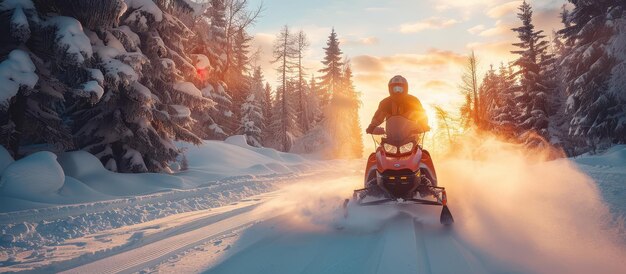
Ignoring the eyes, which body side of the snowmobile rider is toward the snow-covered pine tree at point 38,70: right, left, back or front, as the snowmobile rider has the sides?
right

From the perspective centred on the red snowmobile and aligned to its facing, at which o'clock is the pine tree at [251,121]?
The pine tree is roughly at 5 o'clock from the red snowmobile.

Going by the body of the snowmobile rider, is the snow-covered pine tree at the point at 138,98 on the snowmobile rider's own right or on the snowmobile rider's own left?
on the snowmobile rider's own right

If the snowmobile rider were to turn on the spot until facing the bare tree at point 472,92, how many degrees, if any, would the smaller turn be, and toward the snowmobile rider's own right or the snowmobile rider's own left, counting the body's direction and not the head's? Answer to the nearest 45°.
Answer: approximately 180°

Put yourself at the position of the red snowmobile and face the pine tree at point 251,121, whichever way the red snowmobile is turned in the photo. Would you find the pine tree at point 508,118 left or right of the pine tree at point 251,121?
right

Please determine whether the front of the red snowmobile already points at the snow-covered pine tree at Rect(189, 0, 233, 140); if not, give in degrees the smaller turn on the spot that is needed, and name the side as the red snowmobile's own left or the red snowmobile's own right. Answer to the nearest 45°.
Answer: approximately 135° to the red snowmobile's own right

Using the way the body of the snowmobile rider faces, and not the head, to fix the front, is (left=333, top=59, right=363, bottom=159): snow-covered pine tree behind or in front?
behind

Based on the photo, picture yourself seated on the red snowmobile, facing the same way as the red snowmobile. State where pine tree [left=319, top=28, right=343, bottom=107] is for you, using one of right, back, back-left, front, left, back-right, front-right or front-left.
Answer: back

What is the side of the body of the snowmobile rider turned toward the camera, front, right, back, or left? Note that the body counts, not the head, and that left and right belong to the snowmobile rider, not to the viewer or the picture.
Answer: front

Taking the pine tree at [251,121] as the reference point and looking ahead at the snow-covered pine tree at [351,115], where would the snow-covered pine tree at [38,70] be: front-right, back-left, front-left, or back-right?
back-right

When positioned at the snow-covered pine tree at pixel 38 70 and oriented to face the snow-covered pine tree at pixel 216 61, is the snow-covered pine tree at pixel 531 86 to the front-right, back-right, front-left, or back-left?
front-right

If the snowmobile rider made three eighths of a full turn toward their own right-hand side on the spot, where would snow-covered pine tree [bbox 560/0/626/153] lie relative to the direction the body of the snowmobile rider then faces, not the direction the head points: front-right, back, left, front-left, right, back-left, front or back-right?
right

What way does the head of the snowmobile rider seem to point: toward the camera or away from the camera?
toward the camera

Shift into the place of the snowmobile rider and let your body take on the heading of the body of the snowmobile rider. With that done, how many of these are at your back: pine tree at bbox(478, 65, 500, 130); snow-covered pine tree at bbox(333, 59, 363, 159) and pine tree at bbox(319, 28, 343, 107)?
3

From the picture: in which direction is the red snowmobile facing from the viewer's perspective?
toward the camera

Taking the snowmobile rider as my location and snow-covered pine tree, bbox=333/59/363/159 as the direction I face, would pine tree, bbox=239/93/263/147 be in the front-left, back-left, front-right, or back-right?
front-left

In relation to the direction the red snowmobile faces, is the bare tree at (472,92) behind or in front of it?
behind
